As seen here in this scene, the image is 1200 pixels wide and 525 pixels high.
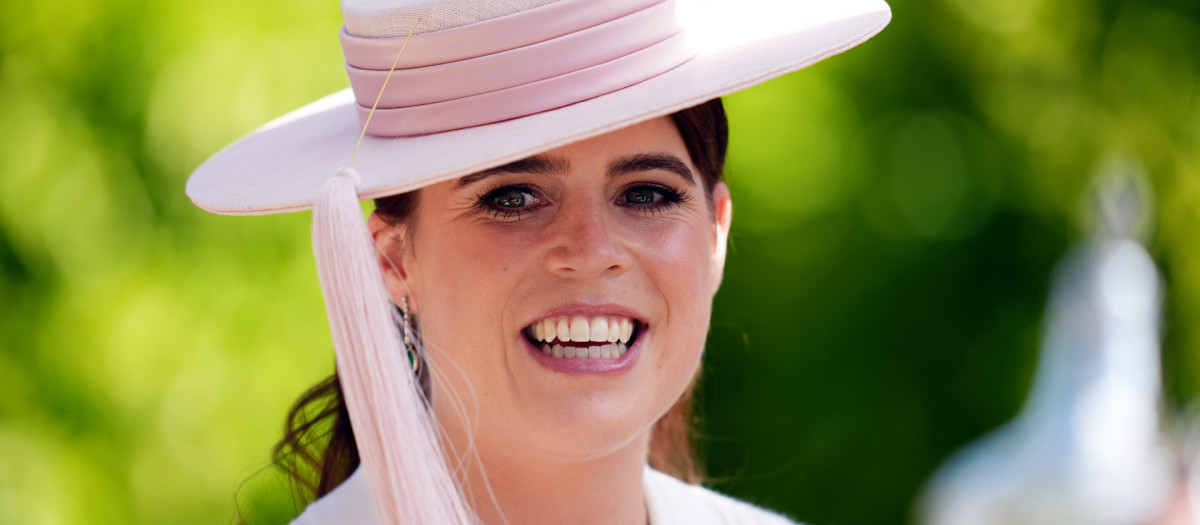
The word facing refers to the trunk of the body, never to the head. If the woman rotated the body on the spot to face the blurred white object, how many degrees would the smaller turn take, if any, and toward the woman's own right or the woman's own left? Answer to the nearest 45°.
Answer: approximately 135° to the woman's own left

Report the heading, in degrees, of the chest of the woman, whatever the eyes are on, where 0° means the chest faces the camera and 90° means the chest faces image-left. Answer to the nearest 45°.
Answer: approximately 0°
